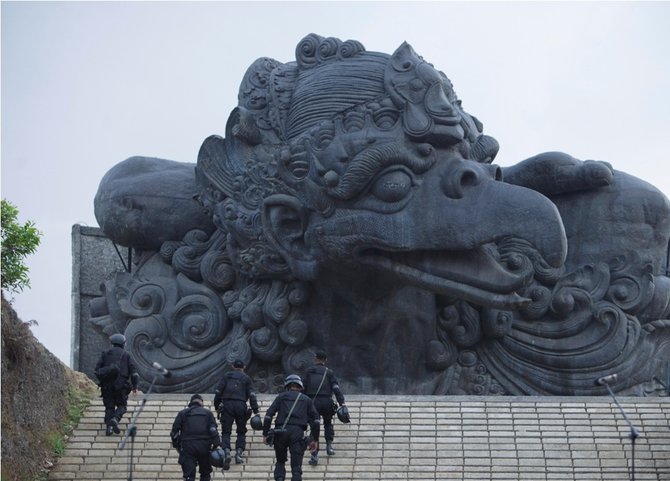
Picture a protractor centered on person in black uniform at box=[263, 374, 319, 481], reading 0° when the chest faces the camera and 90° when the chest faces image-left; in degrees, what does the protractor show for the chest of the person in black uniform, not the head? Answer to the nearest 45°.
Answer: approximately 180°

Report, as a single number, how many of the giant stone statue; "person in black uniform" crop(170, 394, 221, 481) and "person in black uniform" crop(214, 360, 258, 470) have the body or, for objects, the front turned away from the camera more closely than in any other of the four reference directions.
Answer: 2

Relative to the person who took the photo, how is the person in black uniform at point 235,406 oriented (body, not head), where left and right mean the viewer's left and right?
facing away from the viewer

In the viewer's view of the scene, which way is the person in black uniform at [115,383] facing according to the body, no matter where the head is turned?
away from the camera

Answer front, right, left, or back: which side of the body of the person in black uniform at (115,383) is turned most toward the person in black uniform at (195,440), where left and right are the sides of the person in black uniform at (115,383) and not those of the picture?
back

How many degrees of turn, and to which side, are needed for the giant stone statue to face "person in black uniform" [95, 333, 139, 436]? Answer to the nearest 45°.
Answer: approximately 90° to its right

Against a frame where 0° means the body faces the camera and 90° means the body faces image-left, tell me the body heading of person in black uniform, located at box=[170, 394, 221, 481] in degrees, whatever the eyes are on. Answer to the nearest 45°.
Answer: approximately 180°

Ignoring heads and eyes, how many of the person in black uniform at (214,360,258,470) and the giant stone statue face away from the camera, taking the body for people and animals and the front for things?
1

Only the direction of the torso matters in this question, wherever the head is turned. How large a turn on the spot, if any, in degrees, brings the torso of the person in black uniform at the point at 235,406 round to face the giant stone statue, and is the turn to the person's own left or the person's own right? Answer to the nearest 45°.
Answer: approximately 45° to the person's own right
